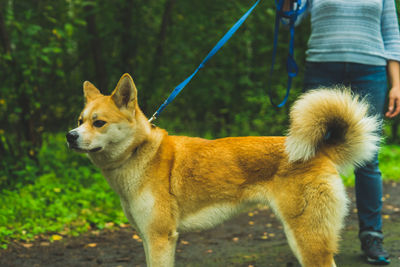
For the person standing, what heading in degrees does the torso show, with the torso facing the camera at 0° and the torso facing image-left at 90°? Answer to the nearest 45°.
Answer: approximately 0°

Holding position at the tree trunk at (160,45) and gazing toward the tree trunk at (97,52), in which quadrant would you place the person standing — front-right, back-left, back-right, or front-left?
back-left

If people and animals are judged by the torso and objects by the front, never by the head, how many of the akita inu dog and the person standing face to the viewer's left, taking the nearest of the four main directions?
1

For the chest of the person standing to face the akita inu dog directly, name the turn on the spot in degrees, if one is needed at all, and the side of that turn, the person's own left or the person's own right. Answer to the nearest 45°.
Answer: approximately 45° to the person's own right

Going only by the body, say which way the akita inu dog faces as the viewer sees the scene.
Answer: to the viewer's left

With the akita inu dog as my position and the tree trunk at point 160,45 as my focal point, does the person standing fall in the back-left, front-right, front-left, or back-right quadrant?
front-right

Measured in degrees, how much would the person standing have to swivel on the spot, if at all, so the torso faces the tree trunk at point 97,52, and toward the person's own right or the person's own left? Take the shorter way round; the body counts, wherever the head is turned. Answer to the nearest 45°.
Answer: approximately 135° to the person's own right

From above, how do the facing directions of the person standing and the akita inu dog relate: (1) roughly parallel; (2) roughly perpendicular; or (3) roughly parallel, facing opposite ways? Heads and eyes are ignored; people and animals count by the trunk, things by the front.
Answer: roughly perpendicular

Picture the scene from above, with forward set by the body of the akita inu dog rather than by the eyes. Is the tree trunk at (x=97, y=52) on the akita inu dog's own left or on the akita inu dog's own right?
on the akita inu dog's own right

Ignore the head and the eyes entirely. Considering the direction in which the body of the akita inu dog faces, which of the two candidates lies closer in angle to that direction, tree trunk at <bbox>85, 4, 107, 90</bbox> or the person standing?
the tree trunk

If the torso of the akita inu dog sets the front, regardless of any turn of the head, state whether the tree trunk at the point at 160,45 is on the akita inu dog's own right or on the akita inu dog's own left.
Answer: on the akita inu dog's own right
